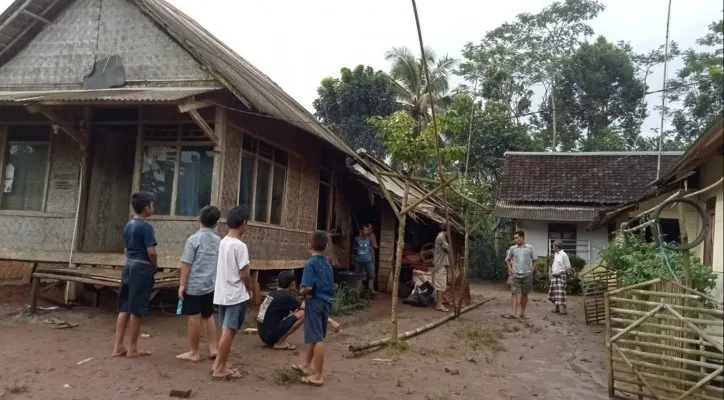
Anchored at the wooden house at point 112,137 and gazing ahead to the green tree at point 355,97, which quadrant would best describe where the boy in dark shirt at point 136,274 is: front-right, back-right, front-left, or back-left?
back-right

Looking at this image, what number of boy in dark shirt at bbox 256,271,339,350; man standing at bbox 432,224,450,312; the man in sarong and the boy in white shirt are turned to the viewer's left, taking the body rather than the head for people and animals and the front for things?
1

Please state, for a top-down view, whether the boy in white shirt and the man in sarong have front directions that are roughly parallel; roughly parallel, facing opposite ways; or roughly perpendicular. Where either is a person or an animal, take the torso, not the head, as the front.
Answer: roughly perpendicular

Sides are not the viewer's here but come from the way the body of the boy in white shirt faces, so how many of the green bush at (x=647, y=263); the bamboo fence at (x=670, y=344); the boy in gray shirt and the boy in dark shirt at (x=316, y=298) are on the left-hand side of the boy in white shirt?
1

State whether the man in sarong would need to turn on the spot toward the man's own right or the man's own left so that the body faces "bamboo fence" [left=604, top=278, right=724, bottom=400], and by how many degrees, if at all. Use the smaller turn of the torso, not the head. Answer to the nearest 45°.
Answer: approximately 90° to the man's own left

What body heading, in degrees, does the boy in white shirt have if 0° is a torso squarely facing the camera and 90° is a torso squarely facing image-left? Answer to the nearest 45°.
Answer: approximately 225°

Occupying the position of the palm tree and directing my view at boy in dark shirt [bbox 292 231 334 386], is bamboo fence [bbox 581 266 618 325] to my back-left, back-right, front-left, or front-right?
front-left

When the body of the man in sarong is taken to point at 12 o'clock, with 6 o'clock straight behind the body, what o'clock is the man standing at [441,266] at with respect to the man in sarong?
The man standing is roughly at 11 o'clock from the man in sarong.

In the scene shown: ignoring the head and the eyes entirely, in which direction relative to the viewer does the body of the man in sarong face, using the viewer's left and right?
facing to the left of the viewer

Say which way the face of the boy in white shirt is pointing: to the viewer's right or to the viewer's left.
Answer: to the viewer's right

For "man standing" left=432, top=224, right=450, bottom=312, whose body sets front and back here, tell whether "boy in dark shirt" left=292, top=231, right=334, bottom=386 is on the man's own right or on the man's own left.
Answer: on the man's own right

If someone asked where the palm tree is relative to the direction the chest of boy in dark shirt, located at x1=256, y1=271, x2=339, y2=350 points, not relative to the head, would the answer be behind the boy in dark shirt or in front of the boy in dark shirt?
in front

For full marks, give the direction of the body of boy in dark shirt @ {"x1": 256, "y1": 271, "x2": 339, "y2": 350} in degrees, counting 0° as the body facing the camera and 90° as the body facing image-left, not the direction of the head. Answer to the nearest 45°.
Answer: approximately 225°
